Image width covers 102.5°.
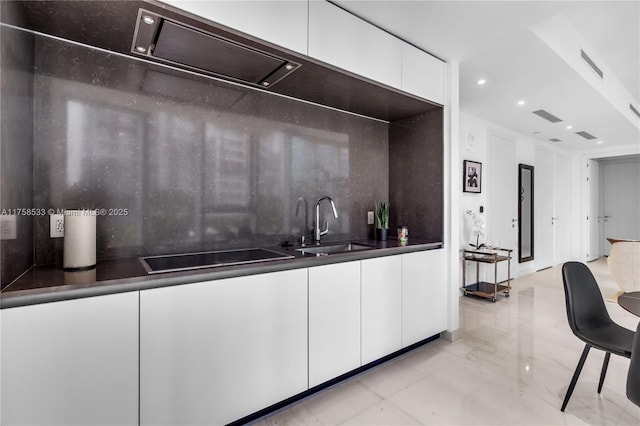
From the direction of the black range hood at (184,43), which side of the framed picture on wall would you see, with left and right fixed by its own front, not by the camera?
right

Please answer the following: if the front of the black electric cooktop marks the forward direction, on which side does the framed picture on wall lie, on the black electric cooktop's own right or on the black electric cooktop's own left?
on the black electric cooktop's own left

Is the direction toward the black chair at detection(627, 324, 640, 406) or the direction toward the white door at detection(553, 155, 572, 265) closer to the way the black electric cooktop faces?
the black chair

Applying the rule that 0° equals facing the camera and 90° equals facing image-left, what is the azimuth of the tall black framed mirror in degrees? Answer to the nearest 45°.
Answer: approximately 315°

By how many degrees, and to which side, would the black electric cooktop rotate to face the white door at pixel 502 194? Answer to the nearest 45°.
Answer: approximately 45° to its left

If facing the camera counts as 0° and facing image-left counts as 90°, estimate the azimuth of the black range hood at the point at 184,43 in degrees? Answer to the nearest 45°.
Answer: approximately 315°

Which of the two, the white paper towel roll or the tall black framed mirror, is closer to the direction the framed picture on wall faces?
the white paper towel roll

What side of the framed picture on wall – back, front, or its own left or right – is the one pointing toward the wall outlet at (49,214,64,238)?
right
